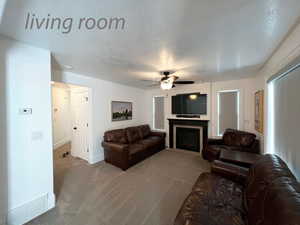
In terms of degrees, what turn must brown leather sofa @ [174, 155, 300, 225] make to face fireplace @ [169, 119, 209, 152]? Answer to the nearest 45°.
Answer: approximately 45° to its right

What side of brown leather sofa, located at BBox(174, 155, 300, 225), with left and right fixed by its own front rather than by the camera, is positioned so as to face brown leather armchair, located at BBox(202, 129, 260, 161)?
right

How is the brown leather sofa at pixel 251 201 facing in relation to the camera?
to the viewer's left

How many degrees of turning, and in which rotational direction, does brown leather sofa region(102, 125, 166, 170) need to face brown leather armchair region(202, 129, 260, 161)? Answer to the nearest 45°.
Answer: approximately 45° to its left

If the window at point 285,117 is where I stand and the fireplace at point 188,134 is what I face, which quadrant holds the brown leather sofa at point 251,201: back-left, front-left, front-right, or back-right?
back-left

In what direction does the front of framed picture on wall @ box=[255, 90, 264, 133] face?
to the viewer's left

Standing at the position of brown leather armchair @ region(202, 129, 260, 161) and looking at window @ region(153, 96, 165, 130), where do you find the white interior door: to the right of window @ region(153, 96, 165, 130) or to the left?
left

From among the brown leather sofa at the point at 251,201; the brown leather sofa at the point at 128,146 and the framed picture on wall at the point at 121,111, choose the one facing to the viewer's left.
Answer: the brown leather sofa at the point at 251,201

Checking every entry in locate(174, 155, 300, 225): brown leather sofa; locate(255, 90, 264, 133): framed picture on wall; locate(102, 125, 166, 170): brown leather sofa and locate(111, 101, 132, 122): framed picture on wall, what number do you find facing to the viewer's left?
2

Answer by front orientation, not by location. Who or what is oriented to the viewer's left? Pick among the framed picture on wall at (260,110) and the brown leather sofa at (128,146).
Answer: the framed picture on wall
